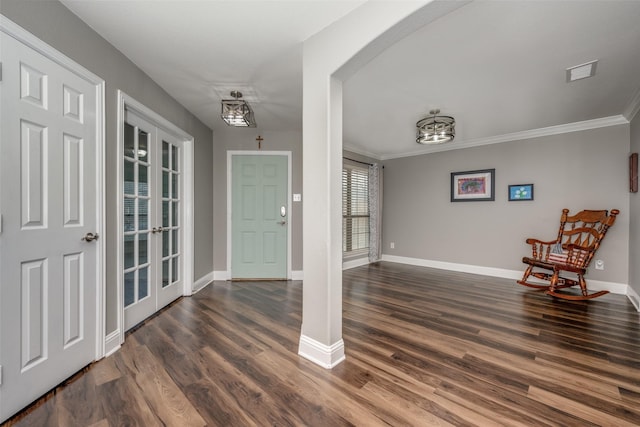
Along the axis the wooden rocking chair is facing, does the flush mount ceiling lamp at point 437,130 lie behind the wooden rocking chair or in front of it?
in front

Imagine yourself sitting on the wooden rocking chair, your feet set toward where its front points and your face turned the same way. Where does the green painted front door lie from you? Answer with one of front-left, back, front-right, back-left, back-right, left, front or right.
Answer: front

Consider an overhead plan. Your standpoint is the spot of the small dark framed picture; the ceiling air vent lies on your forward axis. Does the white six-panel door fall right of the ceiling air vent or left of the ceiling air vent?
right

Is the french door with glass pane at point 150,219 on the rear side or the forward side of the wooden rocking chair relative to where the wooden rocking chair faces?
on the forward side

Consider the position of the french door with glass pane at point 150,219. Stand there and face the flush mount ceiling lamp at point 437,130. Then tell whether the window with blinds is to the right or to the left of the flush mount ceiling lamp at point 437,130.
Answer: left

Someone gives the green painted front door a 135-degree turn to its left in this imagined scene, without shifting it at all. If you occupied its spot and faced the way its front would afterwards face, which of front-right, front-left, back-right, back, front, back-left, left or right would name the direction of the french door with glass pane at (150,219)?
back

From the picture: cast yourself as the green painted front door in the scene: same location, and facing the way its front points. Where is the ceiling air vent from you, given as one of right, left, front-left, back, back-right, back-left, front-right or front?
front-left

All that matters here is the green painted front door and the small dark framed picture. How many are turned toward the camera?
2

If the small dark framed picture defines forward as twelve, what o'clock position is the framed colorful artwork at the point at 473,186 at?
The framed colorful artwork is roughly at 3 o'clock from the small dark framed picture.

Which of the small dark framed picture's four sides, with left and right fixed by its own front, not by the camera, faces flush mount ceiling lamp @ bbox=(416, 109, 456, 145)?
front

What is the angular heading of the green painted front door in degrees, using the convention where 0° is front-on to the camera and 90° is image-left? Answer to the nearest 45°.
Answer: approximately 0°

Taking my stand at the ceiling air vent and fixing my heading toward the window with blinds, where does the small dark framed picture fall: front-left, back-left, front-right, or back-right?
front-right

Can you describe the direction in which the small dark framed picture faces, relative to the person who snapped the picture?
facing the viewer

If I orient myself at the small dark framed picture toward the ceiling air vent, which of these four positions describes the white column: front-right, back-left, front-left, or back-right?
front-right

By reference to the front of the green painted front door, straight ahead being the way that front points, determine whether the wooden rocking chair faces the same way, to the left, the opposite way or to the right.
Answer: to the right

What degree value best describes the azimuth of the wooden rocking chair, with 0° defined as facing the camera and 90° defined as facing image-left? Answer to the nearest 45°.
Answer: approximately 45°

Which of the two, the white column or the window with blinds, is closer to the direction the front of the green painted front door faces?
the white column
